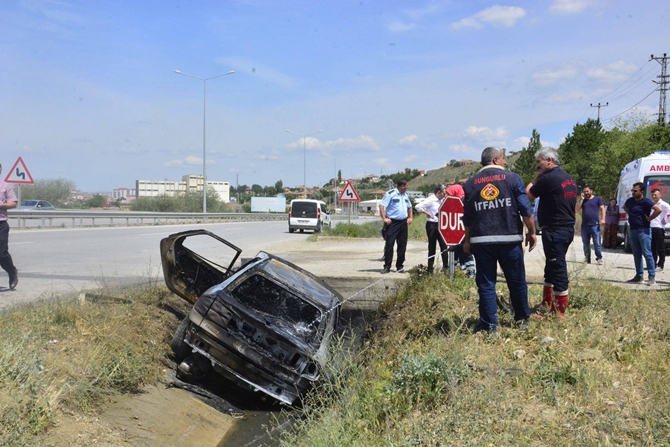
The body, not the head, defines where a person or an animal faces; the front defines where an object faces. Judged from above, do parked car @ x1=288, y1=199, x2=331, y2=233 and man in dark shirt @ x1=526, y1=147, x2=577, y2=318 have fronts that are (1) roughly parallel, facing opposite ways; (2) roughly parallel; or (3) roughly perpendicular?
roughly perpendicular

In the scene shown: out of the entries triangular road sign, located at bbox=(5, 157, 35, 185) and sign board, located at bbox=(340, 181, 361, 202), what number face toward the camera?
2

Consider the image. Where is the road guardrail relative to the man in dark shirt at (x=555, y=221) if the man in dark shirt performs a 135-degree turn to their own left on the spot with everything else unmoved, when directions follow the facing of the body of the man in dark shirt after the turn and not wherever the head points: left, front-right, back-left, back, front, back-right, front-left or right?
back-right

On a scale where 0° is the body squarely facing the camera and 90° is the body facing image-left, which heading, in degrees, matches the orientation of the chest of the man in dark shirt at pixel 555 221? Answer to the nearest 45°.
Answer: approximately 135°

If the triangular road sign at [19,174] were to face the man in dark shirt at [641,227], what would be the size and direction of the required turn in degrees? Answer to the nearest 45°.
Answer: approximately 45° to its left

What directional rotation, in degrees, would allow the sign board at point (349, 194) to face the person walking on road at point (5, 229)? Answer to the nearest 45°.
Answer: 0° — it already faces them

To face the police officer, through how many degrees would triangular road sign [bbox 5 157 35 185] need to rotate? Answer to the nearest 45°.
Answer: approximately 45° to its left

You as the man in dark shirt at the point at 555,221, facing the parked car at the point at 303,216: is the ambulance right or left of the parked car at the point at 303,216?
right

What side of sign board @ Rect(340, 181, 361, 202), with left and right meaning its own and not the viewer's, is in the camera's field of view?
front

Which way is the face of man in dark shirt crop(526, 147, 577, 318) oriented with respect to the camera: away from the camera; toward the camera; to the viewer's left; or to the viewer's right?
to the viewer's left

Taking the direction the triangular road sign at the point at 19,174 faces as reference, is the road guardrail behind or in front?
behind
